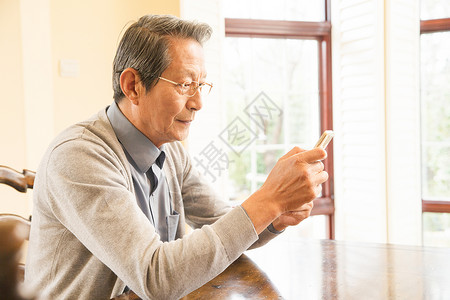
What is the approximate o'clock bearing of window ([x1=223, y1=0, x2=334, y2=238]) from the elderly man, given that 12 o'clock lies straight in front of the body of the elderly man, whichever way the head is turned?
The window is roughly at 8 o'clock from the elderly man.

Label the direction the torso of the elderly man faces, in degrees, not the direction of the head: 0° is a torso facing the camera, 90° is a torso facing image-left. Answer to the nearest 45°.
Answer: approximately 315°

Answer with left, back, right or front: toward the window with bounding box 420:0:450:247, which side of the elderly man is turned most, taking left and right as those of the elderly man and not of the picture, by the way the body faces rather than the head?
left
